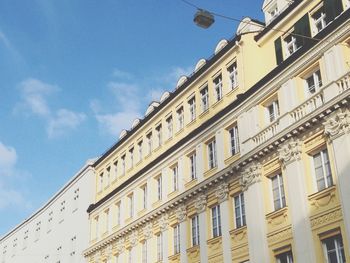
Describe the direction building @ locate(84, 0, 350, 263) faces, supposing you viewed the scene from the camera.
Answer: facing the viewer and to the left of the viewer
